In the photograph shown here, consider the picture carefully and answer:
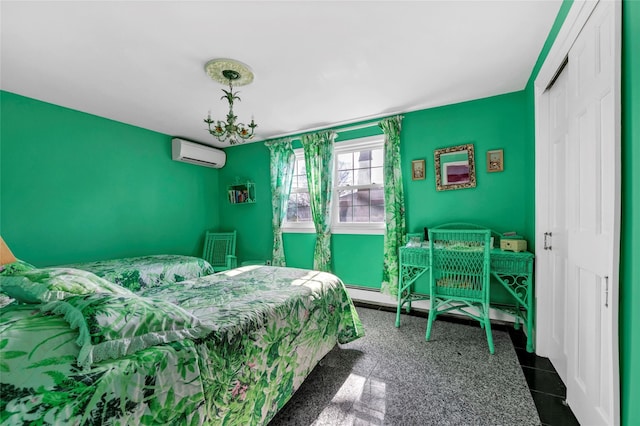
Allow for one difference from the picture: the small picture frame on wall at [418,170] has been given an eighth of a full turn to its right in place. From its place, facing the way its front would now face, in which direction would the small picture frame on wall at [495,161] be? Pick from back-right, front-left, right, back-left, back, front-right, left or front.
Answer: back-left

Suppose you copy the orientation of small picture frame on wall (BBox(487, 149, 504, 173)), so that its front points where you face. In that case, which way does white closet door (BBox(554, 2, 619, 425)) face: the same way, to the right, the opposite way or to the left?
to the right

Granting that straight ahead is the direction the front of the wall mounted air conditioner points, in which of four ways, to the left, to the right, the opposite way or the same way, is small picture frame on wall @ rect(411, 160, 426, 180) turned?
to the right

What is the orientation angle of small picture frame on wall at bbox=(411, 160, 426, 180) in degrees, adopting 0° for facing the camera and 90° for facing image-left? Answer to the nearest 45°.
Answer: approximately 0°

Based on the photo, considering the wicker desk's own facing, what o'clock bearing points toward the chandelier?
The chandelier is roughly at 2 o'clock from the wicker desk.

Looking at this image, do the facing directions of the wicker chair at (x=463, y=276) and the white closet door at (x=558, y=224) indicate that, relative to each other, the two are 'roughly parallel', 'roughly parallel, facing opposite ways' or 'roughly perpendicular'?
roughly perpendicular

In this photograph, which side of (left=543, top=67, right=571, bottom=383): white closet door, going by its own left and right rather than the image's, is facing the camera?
left

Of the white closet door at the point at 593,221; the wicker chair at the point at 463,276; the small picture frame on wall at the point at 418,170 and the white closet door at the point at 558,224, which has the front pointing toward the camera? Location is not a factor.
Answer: the small picture frame on wall

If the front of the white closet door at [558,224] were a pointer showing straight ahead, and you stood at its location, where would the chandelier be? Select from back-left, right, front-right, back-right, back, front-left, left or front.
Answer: front-left

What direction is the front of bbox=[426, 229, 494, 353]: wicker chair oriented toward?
away from the camera

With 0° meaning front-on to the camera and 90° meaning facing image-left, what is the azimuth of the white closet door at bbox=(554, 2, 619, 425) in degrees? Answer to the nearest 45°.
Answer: approximately 90°

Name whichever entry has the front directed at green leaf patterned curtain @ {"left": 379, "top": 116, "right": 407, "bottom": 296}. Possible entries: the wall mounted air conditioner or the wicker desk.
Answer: the wall mounted air conditioner
